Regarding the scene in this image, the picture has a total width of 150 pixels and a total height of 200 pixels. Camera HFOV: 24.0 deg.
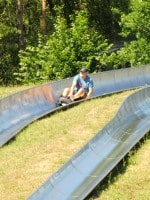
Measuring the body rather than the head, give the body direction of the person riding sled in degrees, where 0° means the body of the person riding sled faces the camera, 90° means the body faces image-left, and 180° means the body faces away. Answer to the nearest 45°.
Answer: approximately 45°

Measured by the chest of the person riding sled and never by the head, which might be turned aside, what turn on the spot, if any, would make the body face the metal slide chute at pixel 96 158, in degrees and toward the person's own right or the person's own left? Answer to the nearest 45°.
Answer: approximately 45° to the person's own left
